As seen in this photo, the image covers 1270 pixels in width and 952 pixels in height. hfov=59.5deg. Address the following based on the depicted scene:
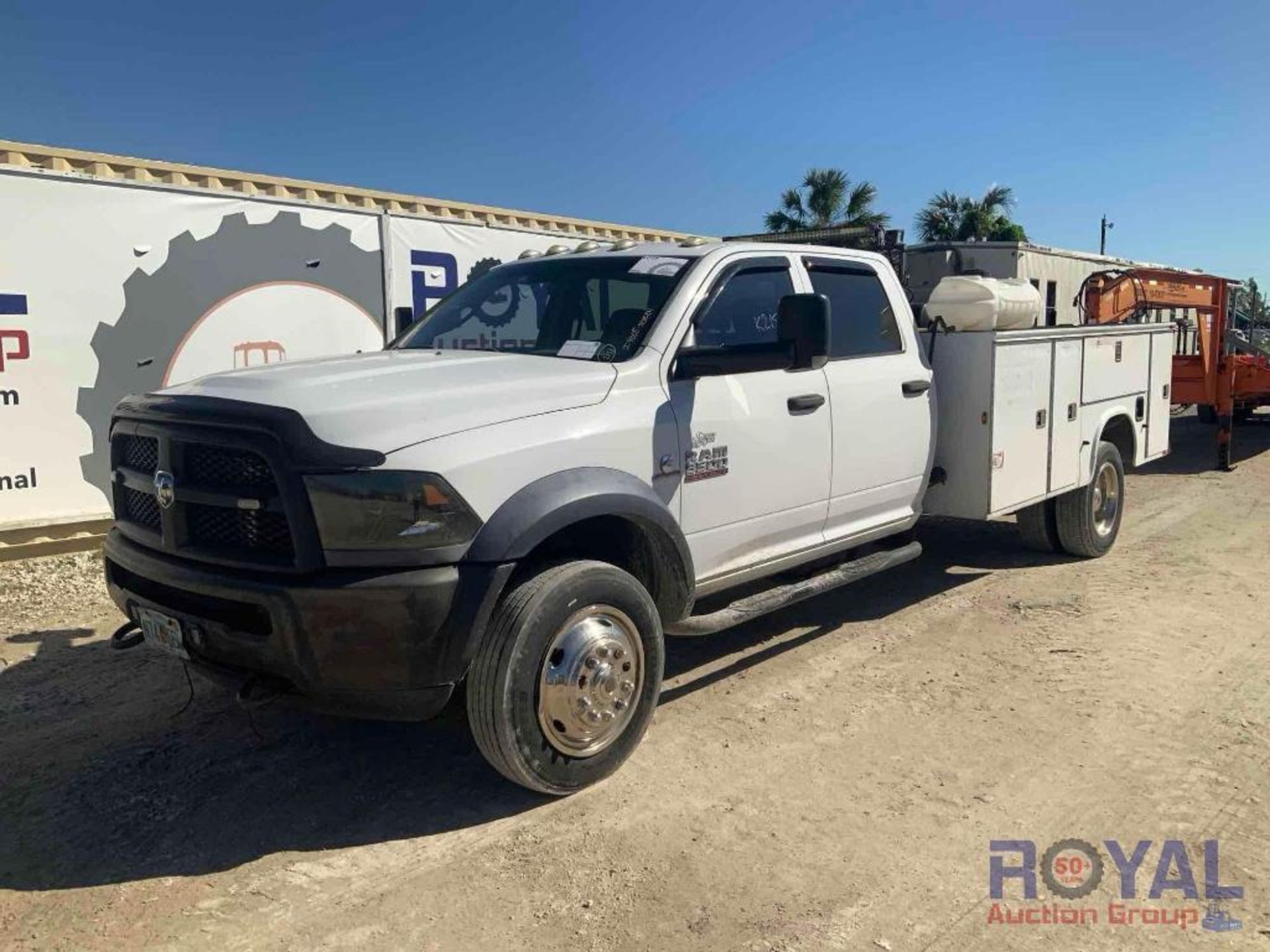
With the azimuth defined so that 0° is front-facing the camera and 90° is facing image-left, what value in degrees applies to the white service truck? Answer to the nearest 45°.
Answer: approximately 45°

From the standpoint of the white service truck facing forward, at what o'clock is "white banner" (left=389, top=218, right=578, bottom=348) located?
The white banner is roughly at 4 o'clock from the white service truck.
